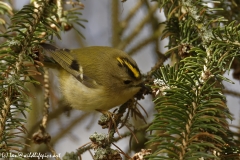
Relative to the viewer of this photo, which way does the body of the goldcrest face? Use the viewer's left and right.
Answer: facing to the right of the viewer
